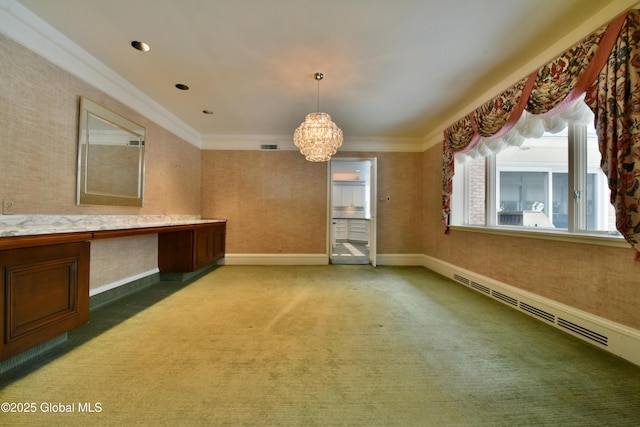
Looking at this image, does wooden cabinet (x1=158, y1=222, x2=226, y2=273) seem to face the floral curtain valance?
yes

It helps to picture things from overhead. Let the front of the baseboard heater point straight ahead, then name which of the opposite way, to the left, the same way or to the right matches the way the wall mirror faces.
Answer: the opposite way

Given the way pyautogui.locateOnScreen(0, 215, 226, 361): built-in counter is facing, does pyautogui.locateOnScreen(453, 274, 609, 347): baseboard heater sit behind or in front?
in front

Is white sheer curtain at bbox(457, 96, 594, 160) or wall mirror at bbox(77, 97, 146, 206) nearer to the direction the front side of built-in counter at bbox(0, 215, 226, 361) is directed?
the white sheer curtain

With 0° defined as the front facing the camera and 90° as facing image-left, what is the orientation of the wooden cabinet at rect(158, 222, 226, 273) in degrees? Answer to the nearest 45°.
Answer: approximately 315°

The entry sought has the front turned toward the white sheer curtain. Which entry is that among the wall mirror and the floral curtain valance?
the wall mirror

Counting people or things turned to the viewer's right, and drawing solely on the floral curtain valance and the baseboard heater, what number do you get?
0

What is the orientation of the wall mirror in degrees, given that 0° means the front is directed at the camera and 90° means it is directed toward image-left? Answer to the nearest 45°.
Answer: approximately 315°

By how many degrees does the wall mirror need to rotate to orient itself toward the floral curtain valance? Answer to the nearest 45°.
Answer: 0° — it already faces it

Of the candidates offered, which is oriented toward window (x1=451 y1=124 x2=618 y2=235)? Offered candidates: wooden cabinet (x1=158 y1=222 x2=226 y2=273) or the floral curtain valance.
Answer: the wooden cabinet

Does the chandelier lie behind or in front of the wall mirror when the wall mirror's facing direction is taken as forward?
in front

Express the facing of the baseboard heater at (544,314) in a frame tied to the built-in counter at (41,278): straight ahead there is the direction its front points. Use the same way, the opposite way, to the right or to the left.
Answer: the opposite way

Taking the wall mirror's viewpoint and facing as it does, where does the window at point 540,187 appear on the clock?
The window is roughly at 12 o'clock from the wall mirror.
